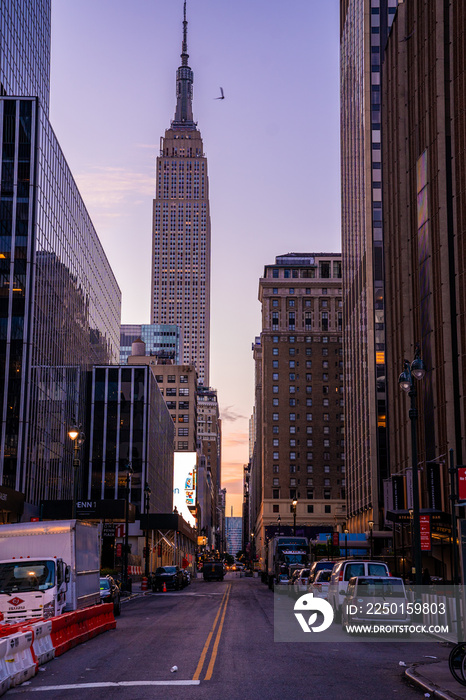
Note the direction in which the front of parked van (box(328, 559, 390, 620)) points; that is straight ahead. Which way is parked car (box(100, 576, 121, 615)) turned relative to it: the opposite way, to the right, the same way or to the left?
the opposite way

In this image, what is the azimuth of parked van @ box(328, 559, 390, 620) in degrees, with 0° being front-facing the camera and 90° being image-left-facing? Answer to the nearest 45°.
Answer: approximately 180°

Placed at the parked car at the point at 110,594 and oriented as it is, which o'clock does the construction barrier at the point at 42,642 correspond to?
The construction barrier is roughly at 12 o'clock from the parked car.

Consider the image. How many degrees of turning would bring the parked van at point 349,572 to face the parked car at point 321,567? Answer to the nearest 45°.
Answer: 0° — it already faces it

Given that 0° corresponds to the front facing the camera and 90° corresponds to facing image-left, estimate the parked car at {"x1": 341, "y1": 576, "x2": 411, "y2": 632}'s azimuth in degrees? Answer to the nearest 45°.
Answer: approximately 180°

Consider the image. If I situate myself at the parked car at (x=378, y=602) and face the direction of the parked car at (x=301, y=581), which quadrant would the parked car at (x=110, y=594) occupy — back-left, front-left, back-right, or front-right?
front-left

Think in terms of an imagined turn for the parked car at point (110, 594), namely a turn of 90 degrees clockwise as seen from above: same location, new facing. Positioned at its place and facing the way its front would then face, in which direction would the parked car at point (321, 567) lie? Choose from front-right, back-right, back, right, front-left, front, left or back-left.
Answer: back

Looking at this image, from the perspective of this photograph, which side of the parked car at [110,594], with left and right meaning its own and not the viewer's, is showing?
front

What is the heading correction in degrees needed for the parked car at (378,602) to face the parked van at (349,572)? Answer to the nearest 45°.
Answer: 0° — it already faces it

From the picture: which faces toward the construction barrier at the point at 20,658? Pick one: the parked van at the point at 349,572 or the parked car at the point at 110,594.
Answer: the parked car at the point at 110,594

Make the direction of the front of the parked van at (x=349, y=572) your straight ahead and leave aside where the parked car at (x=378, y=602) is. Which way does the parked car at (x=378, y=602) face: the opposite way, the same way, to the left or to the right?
the same way

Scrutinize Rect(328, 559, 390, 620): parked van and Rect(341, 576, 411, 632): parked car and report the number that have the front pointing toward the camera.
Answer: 0

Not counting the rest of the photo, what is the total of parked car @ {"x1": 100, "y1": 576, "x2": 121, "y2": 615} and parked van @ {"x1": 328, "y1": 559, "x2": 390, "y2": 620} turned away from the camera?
1

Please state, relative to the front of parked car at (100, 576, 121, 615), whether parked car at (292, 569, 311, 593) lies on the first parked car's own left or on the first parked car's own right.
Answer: on the first parked car's own left

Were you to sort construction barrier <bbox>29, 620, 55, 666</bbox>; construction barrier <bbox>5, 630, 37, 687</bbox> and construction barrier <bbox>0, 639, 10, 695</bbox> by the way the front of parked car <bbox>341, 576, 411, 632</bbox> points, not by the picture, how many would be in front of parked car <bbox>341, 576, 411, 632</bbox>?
0

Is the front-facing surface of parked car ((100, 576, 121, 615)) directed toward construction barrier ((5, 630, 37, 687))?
yes

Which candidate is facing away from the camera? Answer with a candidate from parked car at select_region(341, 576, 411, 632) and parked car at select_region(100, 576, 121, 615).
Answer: parked car at select_region(341, 576, 411, 632)
